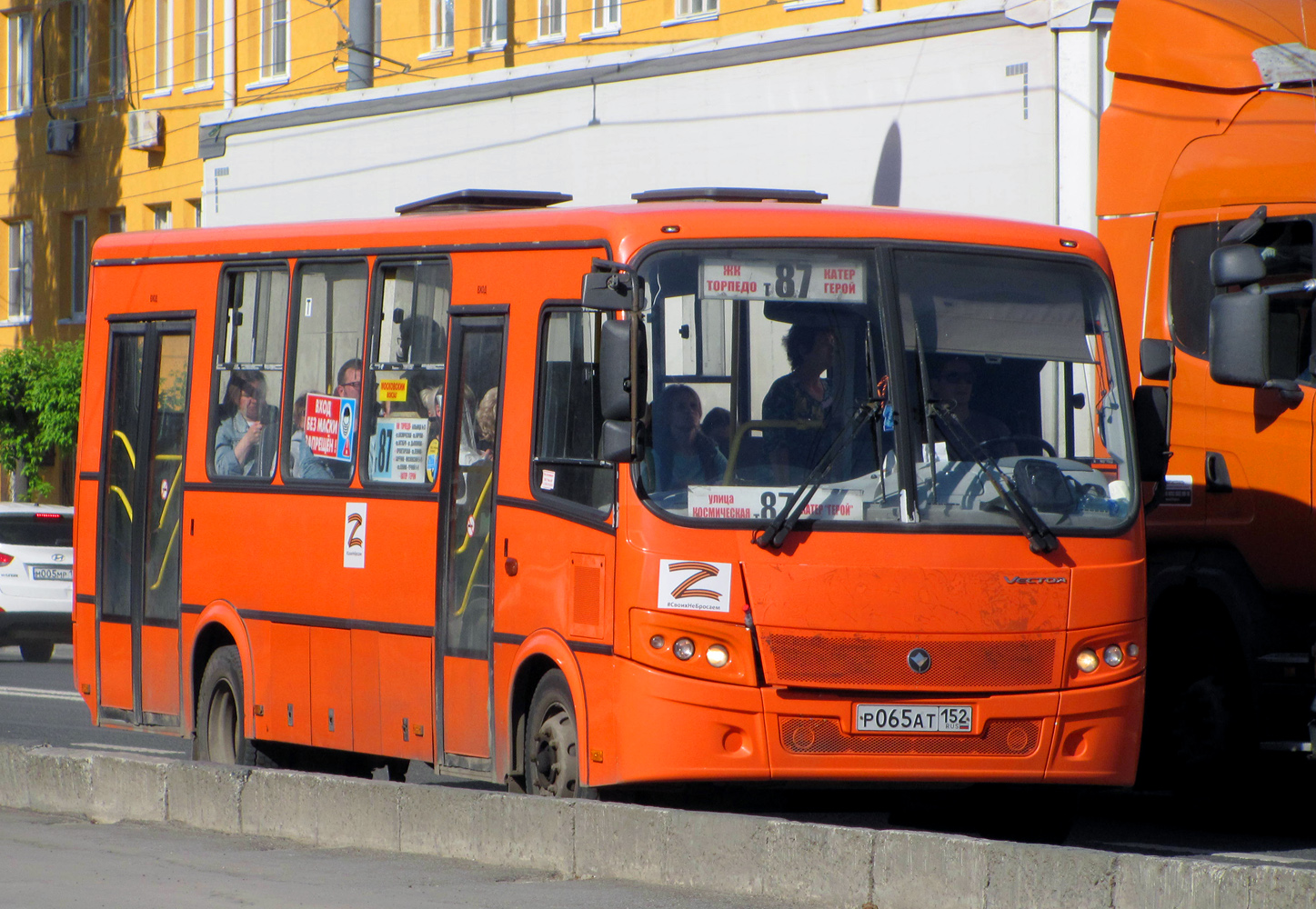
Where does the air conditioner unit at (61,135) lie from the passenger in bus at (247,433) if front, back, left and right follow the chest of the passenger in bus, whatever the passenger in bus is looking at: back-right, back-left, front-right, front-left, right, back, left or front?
back-left

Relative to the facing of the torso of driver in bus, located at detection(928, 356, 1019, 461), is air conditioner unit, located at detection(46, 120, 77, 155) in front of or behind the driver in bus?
behind

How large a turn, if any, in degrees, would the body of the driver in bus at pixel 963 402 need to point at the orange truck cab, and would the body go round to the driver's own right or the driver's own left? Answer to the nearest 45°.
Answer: approximately 90° to the driver's own left

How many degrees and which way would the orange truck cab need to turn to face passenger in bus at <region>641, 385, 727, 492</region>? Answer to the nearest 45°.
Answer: approximately 90° to its right

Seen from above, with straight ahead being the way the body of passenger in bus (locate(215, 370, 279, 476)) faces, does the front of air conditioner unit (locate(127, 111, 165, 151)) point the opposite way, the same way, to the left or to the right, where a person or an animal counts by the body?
to the right

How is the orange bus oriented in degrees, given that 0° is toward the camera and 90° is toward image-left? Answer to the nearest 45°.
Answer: approximately 315°
